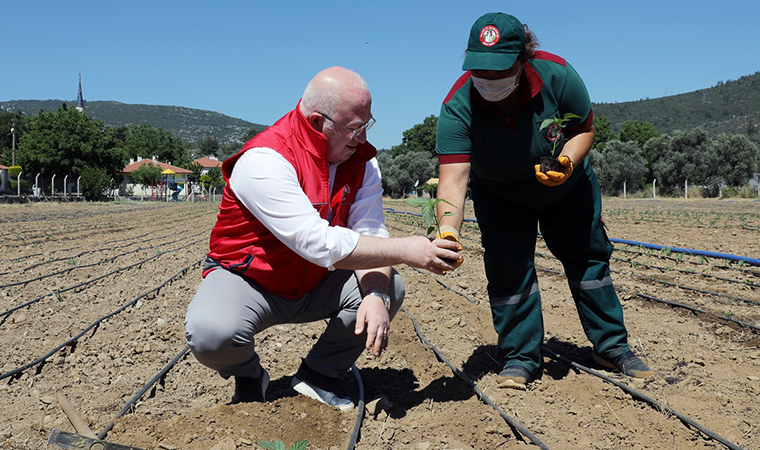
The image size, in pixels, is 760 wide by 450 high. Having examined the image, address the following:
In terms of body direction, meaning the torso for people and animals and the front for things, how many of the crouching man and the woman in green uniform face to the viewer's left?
0

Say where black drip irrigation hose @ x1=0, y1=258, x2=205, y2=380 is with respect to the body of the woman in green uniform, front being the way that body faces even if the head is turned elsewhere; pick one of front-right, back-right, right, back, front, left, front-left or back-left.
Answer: right

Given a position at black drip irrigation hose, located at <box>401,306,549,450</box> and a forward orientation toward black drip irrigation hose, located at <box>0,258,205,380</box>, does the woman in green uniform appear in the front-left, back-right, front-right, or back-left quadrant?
back-right

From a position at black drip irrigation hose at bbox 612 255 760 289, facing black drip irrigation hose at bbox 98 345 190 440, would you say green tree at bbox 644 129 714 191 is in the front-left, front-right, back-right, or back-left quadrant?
back-right

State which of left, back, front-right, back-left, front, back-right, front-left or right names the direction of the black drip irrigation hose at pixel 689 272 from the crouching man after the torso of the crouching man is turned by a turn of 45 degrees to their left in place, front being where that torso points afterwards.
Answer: front-left

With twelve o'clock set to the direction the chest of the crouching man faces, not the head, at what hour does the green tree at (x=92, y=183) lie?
The green tree is roughly at 7 o'clock from the crouching man.

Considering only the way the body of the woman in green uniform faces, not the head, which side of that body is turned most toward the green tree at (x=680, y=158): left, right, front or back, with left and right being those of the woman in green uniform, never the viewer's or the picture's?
back

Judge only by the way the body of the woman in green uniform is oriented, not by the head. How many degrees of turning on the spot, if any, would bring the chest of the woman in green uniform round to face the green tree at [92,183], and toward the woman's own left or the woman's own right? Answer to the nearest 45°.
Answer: approximately 135° to the woman's own right

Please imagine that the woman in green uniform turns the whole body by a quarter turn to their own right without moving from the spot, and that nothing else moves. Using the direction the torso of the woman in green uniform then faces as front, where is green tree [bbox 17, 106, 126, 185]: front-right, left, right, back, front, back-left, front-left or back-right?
front-right

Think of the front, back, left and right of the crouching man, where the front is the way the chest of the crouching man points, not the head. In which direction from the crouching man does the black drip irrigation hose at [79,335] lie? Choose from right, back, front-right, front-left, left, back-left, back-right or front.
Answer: back

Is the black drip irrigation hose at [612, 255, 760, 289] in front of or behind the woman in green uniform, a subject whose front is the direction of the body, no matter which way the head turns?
behind

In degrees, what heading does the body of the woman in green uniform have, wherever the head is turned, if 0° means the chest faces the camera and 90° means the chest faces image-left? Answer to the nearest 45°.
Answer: approximately 0°

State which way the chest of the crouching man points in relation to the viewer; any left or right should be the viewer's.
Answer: facing the viewer and to the right of the viewer

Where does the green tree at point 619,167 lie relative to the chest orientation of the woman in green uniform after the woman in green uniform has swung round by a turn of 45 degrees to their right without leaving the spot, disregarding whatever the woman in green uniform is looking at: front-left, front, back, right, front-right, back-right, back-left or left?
back-right
